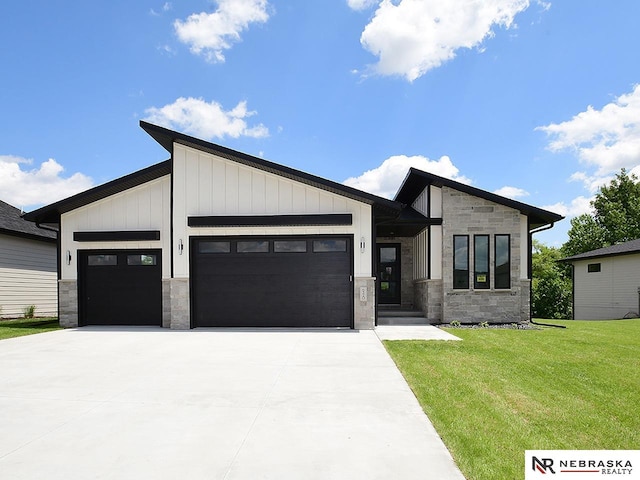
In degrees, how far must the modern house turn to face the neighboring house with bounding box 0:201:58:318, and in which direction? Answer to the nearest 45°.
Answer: approximately 135° to its right

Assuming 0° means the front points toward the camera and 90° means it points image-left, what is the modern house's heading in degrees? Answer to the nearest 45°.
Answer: approximately 0°

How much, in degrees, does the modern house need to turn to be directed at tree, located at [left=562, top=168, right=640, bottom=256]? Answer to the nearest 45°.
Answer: approximately 135° to its left

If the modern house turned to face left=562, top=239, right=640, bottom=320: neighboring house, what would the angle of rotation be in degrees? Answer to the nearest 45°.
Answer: approximately 135° to its left
